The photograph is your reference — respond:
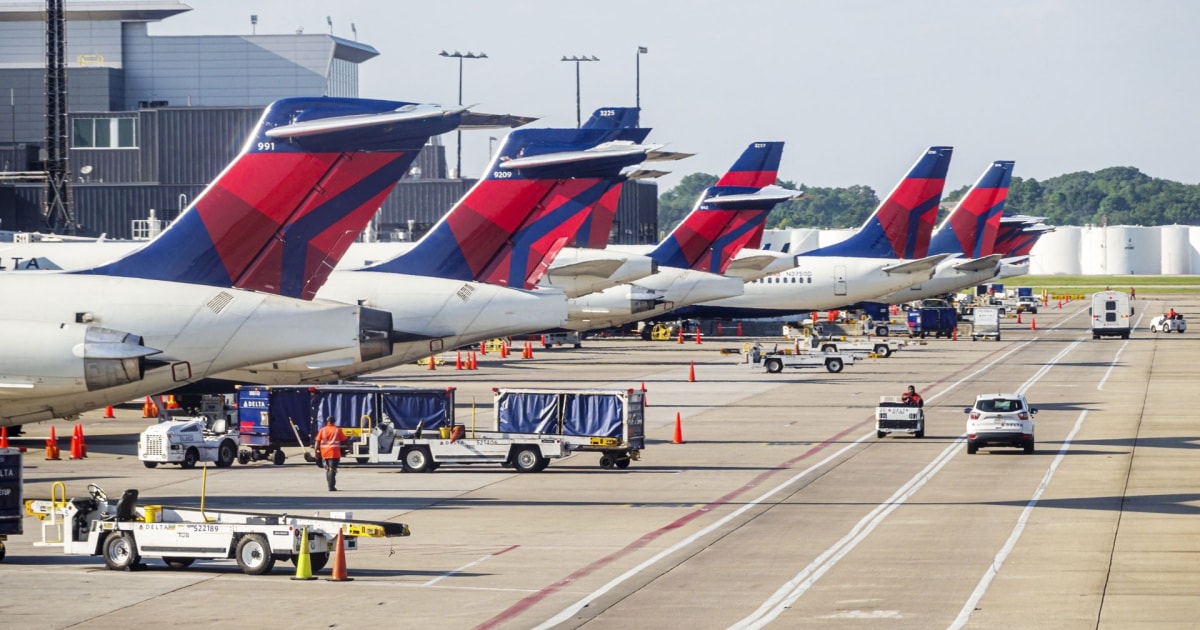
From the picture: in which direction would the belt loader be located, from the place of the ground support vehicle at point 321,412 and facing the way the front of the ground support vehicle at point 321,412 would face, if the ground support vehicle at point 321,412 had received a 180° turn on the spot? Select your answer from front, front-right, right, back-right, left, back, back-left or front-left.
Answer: right

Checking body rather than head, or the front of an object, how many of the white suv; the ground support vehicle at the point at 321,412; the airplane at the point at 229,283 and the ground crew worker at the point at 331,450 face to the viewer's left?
2

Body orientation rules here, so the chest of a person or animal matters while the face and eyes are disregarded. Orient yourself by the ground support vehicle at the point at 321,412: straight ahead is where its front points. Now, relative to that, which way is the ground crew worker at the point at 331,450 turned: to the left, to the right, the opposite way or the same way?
to the right

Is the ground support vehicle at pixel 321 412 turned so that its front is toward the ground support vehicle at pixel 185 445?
yes

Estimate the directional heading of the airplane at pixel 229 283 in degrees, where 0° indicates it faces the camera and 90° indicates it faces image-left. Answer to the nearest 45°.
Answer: approximately 90°

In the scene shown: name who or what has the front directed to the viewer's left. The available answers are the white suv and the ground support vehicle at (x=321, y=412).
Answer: the ground support vehicle

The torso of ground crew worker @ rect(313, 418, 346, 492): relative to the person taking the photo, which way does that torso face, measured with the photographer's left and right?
facing away from the viewer

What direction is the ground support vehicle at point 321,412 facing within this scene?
to the viewer's left

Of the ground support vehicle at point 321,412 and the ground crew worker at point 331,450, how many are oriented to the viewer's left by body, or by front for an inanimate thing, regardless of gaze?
1
